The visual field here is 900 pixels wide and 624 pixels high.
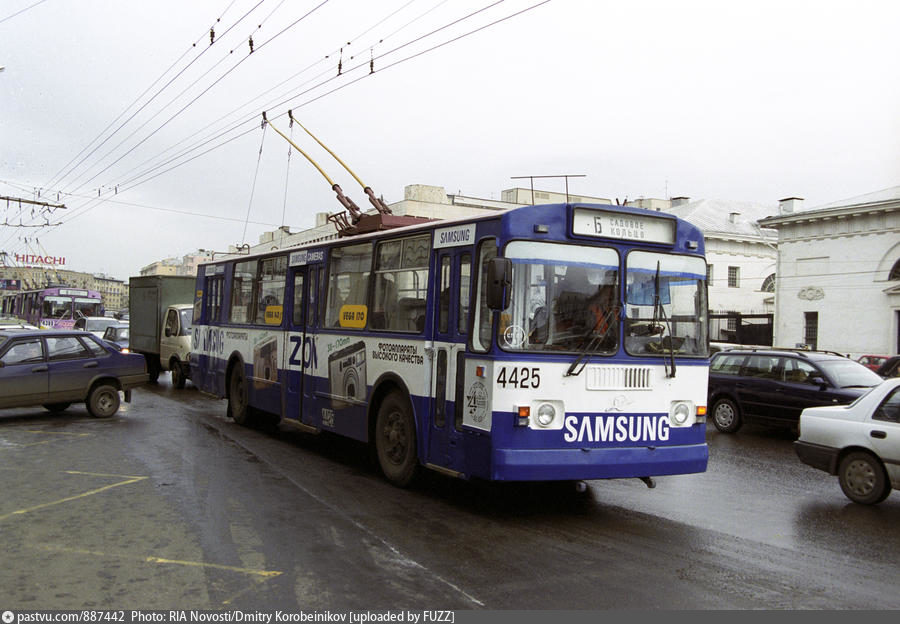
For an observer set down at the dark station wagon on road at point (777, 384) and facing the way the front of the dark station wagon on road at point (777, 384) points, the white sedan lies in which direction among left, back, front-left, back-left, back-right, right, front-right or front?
front-right

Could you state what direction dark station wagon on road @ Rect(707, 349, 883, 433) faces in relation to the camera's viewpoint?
facing the viewer and to the right of the viewer

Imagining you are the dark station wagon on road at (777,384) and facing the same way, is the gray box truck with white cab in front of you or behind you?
behind

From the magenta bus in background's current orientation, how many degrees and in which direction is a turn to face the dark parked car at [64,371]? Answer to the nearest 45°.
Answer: approximately 45° to its right

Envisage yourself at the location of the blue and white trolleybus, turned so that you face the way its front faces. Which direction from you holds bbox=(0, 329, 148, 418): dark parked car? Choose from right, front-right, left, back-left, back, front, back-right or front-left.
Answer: back

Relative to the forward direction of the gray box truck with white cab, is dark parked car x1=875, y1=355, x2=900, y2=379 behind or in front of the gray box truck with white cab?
in front

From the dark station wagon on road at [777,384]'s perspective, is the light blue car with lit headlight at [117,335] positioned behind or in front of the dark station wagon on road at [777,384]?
behind

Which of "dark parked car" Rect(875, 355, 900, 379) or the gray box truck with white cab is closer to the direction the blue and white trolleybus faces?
the dark parked car

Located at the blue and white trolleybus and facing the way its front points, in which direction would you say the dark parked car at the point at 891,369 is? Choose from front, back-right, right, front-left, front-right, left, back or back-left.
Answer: left

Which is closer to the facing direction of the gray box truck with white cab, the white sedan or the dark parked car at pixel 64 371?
the white sedan

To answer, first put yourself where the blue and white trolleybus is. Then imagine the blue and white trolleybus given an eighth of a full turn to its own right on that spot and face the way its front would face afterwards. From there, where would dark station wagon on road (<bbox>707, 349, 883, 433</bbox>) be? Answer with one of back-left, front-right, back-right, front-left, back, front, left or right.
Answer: back-left

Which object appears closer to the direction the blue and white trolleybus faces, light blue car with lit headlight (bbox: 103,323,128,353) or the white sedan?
the white sedan

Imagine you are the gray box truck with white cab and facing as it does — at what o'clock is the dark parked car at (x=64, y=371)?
The dark parked car is roughly at 2 o'clock from the gray box truck with white cab.

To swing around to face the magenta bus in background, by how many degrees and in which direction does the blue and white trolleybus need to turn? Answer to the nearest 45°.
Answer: approximately 180°
